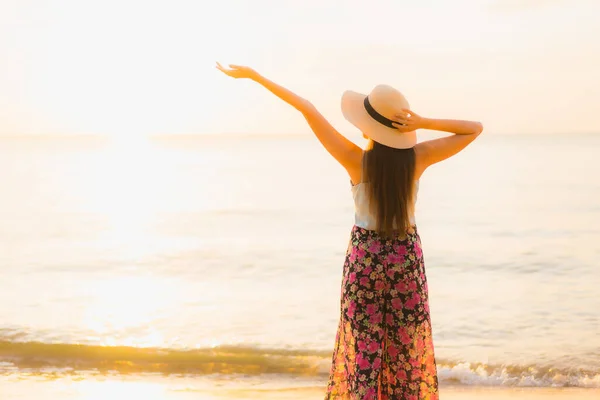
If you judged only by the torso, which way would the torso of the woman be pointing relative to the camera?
away from the camera

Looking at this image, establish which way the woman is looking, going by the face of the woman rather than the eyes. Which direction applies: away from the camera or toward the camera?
away from the camera
